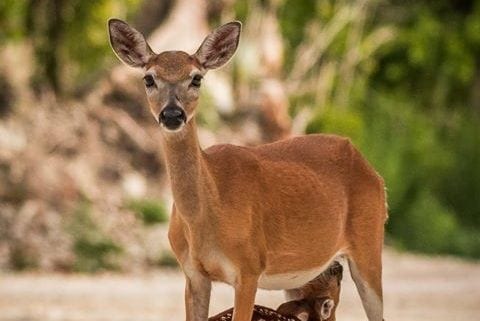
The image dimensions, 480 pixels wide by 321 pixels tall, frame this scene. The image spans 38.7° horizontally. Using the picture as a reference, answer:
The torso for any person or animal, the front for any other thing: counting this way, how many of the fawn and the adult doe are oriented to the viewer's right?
1

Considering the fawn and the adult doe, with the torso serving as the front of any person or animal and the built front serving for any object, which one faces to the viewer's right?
the fawn

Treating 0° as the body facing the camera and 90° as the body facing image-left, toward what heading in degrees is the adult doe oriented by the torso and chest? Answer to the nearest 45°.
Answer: approximately 45°

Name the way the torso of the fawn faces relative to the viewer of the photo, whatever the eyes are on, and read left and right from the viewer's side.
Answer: facing to the right of the viewer
